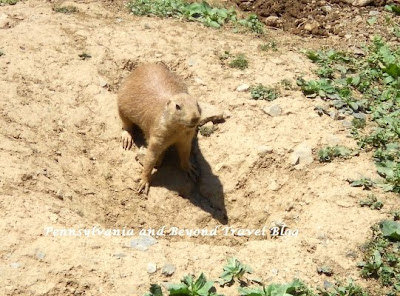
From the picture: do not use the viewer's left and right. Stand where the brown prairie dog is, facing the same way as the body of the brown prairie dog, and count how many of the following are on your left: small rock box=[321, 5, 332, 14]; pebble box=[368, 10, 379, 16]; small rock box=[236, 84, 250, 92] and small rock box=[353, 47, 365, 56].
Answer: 4

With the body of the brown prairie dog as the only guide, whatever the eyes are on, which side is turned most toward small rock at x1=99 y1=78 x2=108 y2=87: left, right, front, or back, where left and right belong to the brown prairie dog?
back

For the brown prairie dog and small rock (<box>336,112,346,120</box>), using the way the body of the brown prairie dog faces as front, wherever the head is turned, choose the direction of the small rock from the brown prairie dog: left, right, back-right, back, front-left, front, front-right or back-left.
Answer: front-left

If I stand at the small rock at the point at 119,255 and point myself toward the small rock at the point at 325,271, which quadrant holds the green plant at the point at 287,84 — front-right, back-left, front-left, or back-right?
front-left

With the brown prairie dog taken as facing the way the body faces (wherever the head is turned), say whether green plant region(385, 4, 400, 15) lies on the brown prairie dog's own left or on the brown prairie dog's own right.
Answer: on the brown prairie dog's own left

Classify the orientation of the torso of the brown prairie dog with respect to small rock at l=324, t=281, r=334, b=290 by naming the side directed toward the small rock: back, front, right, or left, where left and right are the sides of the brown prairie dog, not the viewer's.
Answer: front

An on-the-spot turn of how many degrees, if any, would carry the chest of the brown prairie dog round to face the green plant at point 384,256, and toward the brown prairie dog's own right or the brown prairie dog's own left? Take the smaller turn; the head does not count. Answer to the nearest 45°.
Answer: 0° — it already faces it

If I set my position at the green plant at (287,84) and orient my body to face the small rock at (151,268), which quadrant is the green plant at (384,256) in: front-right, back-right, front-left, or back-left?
front-left

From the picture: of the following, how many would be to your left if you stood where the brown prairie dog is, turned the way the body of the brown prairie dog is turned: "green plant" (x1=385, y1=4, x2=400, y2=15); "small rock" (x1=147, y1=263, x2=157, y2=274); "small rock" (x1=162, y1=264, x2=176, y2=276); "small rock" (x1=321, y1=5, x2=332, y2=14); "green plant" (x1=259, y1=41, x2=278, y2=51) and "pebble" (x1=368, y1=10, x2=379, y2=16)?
4

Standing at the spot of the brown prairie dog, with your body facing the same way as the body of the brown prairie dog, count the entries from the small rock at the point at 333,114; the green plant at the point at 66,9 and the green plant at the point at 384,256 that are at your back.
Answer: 1

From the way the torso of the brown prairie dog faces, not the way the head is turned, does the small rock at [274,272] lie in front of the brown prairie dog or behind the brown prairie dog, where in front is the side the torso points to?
in front

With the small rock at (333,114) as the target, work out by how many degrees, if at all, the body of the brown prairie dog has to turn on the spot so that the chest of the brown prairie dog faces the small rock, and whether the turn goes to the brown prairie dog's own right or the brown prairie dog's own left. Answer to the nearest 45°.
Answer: approximately 45° to the brown prairie dog's own left

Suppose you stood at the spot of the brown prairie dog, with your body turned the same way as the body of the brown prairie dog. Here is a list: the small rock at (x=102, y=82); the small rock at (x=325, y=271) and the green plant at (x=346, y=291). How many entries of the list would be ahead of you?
2

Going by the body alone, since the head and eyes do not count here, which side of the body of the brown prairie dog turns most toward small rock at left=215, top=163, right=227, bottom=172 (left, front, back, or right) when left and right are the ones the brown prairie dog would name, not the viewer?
front

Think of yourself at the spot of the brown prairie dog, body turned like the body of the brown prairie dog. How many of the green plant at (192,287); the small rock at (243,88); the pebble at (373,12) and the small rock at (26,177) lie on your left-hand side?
2

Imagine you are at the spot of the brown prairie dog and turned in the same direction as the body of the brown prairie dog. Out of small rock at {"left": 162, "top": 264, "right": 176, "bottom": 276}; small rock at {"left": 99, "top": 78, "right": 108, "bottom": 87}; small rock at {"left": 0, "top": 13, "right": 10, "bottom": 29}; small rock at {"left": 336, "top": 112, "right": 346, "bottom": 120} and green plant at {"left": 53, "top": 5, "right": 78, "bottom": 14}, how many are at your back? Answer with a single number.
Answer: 3

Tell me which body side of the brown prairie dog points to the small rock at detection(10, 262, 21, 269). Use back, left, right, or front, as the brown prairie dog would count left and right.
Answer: right

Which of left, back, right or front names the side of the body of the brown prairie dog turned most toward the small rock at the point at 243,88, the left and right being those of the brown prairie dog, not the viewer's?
left

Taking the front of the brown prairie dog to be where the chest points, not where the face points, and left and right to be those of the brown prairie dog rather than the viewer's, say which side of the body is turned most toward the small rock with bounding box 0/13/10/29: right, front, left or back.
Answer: back

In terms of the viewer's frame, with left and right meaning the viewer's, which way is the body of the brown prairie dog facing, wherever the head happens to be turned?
facing the viewer and to the right of the viewer

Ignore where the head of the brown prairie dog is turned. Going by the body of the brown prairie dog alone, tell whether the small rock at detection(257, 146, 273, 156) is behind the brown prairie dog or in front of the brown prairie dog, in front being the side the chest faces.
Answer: in front

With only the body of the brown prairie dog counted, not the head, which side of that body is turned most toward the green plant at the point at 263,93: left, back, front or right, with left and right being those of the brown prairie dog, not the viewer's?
left

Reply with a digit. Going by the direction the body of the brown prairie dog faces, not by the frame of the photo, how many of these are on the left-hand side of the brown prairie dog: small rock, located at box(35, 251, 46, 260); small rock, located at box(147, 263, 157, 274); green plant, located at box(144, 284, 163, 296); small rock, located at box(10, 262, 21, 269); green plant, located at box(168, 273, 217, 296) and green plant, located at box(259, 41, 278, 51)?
1
